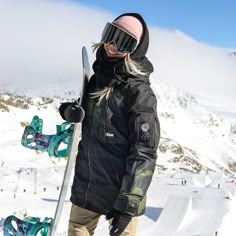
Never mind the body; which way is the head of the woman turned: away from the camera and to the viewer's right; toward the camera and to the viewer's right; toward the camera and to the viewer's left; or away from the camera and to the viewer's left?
toward the camera and to the viewer's left

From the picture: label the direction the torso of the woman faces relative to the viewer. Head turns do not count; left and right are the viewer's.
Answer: facing the viewer and to the left of the viewer
